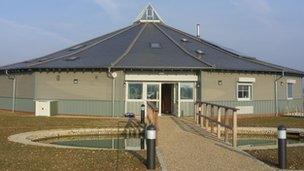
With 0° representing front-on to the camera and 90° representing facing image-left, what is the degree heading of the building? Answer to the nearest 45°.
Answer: approximately 0°

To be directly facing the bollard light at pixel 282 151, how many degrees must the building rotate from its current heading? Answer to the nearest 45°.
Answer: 0° — it already faces it

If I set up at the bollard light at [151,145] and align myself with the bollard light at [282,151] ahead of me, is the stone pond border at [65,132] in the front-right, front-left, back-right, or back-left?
back-left

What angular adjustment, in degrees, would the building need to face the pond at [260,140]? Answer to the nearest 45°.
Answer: approximately 45° to its left

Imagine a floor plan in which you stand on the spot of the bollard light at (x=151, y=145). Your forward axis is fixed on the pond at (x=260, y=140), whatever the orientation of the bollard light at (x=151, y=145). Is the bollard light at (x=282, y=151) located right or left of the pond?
right

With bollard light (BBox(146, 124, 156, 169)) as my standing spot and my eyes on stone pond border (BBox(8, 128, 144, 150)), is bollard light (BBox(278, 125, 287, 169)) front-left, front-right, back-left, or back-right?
back-right

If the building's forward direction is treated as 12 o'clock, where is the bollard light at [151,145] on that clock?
The bollard light is roughly at 12 o'clock from the building.
